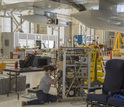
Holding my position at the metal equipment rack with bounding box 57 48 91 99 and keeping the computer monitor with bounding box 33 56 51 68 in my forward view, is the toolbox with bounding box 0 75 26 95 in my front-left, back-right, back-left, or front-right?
front-left

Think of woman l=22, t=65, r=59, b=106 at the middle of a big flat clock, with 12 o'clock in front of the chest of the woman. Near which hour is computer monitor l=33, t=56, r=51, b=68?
The computer monitor is roughly at 9 o'clock from the woman.

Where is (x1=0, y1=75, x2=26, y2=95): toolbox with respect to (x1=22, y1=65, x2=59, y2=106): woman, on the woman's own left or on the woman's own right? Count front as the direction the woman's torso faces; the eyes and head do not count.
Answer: on the woman's own left

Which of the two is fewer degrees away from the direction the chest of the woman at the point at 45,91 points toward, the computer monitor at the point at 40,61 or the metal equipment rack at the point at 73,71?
the metal equipment rack

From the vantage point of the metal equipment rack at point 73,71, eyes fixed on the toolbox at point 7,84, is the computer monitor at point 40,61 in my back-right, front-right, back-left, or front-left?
front-right

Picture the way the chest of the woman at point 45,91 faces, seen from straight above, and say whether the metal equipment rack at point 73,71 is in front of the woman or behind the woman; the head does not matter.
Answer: in front

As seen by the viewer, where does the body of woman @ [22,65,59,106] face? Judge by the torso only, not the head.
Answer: to the viewer's right

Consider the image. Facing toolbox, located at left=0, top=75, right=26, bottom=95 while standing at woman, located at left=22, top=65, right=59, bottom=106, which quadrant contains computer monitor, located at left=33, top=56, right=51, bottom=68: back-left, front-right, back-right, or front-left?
front-right

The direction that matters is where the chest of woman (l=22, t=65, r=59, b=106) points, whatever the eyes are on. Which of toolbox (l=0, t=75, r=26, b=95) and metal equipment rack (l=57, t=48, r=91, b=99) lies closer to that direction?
the metal equipment rack
